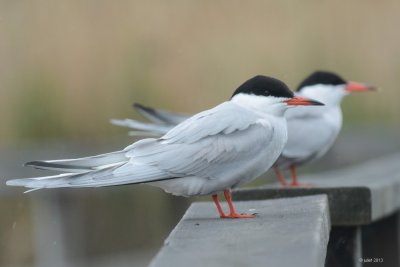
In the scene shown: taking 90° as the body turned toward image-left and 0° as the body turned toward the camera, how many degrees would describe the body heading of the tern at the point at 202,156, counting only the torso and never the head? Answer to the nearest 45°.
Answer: approximately 270°
